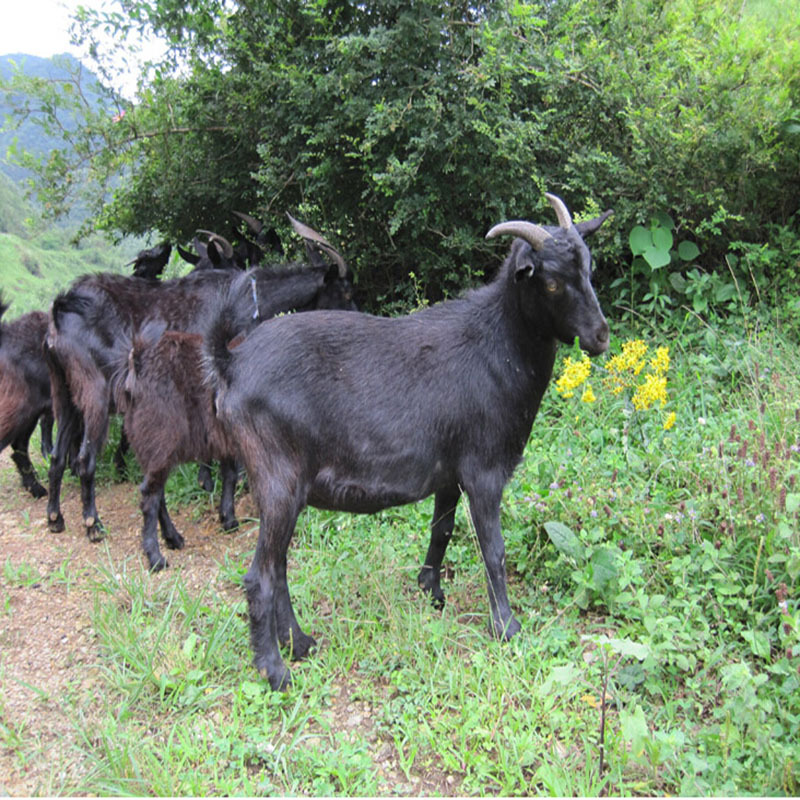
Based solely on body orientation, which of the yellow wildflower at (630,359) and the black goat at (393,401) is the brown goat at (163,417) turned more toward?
the yellow wildflower

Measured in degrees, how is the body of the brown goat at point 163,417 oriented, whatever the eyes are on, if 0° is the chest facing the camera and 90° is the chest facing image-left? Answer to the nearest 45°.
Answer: approximately 225°

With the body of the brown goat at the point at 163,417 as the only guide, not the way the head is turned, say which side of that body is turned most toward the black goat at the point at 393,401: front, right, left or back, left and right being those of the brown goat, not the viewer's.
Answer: right

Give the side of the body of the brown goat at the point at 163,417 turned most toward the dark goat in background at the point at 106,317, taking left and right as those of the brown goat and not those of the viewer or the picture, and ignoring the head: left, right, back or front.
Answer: left

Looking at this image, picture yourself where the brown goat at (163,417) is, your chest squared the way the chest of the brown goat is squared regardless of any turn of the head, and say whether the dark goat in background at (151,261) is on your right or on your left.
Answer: on your left

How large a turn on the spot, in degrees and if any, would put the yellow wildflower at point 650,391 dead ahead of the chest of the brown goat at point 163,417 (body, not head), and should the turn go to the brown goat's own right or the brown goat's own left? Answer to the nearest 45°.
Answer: approximately 90° to the brown goat's own right

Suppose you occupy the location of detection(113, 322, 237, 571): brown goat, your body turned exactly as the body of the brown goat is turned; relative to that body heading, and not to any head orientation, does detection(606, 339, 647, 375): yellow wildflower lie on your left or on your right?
on your right

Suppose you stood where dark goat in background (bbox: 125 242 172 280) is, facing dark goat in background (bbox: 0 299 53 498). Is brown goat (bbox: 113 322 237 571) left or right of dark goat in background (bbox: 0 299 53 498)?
left
